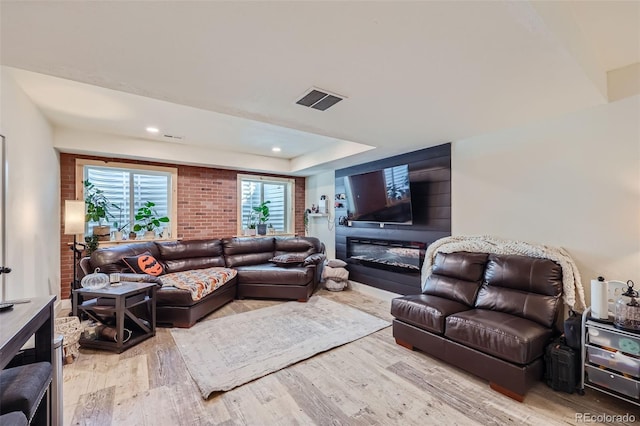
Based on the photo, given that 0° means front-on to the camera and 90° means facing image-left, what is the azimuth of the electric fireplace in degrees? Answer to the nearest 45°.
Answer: approximately 45°

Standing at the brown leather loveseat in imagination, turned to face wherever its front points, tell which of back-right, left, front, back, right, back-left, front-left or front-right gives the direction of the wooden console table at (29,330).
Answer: front

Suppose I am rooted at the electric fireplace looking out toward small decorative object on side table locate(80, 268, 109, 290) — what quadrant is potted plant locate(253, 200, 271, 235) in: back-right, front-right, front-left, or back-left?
front-right

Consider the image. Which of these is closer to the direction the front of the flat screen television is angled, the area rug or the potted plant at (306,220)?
the area rug

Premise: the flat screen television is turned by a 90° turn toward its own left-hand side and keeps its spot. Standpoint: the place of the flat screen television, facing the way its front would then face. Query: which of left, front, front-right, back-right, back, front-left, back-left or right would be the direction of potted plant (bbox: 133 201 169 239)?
back-right

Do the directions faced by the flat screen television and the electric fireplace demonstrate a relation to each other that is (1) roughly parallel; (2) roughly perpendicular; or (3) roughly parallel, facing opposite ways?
roughly parallel

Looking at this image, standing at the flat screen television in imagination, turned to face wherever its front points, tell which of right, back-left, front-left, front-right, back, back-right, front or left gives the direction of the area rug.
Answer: front

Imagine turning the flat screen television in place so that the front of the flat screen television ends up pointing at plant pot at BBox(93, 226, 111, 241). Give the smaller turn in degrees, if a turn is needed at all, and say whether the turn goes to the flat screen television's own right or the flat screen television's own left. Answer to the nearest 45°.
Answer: approximately 45° to the flat screen television's own right

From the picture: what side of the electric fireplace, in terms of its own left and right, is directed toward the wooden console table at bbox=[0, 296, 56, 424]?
front

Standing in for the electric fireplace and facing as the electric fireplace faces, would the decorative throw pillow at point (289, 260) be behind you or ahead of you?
ahead

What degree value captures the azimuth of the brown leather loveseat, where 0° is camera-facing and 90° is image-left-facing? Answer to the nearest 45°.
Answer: approximately 45°

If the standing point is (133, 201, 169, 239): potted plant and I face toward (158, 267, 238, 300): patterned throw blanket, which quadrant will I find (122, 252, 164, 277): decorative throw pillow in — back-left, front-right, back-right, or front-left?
front-right

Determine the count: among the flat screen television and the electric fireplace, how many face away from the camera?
0

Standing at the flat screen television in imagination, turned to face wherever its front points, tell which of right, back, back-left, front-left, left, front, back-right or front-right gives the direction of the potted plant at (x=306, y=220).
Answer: right
